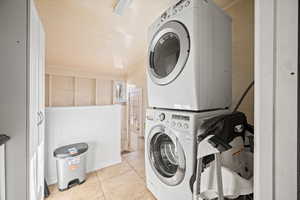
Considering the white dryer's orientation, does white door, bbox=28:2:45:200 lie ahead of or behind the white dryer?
ahead

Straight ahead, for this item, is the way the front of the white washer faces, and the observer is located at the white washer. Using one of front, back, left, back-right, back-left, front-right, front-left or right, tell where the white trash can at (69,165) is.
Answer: front-right

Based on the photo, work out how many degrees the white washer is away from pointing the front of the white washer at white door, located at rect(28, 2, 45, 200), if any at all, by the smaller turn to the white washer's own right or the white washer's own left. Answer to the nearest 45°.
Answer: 0° — it already faces it

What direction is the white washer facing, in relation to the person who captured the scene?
facing the viewer and to the left of the viewer

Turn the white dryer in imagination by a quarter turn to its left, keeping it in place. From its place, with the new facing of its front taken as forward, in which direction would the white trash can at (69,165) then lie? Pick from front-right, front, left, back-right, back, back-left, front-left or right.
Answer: back-right
